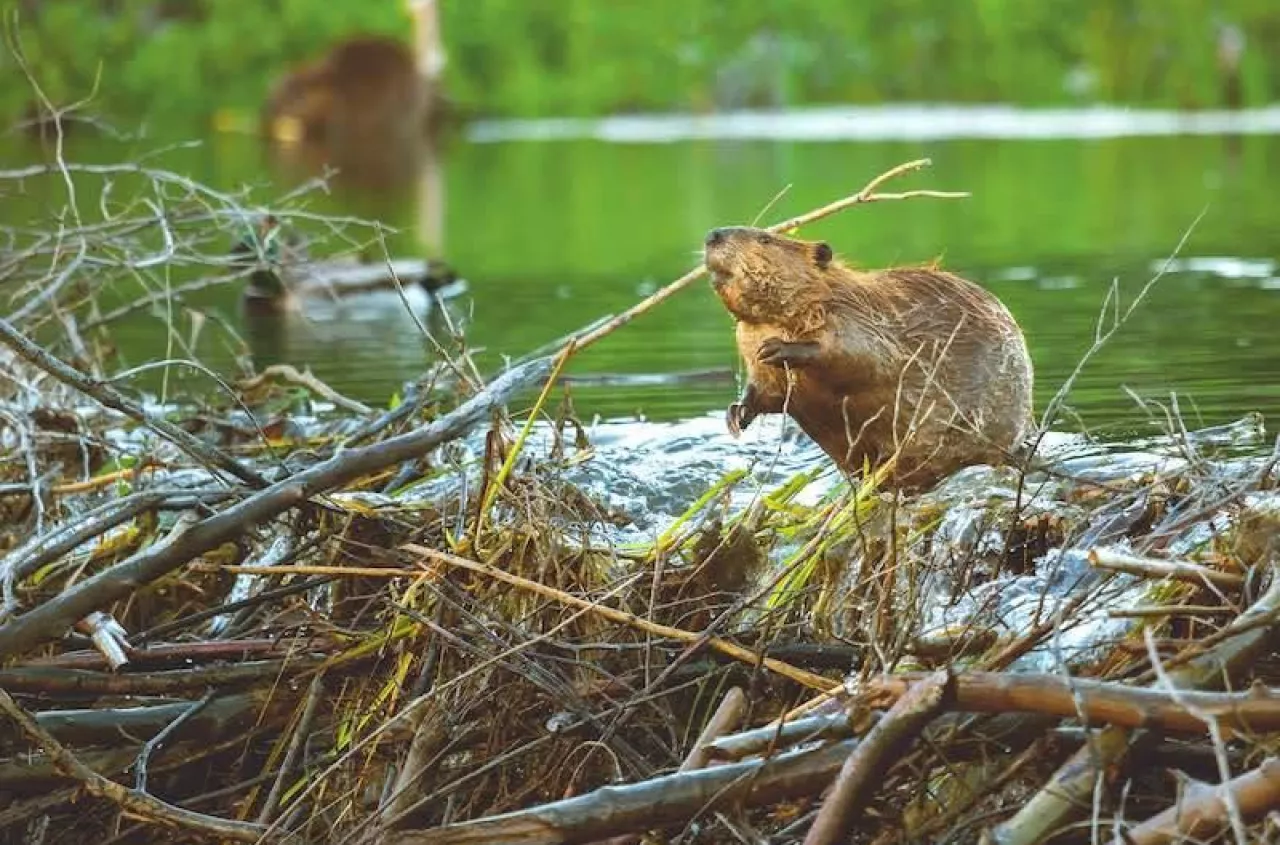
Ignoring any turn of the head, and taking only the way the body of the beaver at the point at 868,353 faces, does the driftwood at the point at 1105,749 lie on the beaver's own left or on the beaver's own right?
on the beaver's own left

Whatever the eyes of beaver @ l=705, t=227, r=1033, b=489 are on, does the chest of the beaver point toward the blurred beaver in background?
no

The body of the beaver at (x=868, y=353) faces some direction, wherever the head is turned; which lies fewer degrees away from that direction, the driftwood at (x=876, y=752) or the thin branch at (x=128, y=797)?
the thin branch

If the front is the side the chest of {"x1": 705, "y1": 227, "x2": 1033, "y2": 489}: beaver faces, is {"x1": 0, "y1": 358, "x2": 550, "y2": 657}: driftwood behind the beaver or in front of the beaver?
in front

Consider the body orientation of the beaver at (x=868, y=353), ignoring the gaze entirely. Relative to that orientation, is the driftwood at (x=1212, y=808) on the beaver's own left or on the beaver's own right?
on the beaver's own left

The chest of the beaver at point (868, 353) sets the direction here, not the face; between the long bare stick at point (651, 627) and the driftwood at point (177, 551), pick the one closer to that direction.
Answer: the driftwood

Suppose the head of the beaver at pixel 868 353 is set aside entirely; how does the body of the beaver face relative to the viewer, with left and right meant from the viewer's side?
facing to the left of the viewer

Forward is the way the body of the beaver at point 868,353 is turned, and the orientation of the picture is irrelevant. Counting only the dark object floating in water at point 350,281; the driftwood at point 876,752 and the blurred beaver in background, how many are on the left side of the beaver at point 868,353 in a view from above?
1
